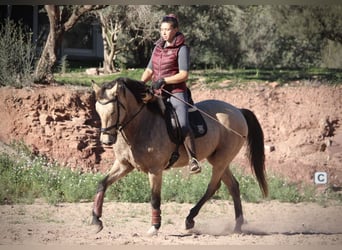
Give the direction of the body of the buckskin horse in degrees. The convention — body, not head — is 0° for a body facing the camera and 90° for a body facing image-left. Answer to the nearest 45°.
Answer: approximately 45°

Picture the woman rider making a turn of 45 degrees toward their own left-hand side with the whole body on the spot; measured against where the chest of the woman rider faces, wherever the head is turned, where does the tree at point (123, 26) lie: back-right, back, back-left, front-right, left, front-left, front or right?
back

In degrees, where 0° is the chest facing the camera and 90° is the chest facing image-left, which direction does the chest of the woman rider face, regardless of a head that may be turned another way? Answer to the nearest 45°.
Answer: approximately 45°
